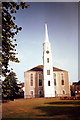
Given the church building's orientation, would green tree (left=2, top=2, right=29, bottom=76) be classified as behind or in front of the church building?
in front

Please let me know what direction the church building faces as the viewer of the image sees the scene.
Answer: facing the viewer
